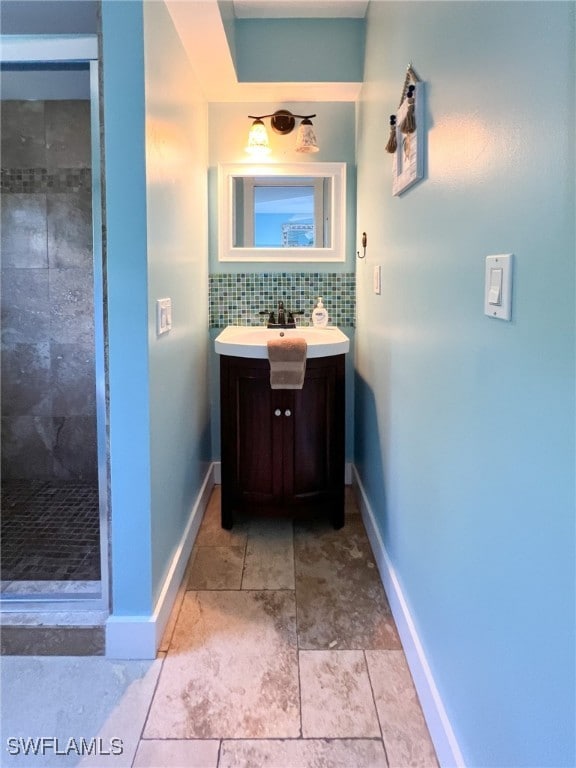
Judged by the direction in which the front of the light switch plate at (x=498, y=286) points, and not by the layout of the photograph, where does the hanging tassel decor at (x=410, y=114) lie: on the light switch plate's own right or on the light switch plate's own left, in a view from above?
on the light switch plate's own right

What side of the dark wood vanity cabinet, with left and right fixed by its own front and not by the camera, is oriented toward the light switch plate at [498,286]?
front

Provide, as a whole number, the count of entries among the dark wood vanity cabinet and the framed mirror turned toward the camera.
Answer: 2

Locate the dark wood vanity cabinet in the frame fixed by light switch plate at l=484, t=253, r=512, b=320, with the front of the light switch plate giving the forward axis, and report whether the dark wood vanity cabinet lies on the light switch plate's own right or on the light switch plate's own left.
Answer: on the light switch plate's own right

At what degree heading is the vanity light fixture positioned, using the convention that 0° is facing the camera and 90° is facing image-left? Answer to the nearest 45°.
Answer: approximately 0°

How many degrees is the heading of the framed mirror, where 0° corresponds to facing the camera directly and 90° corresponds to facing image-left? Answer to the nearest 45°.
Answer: approximately 0°

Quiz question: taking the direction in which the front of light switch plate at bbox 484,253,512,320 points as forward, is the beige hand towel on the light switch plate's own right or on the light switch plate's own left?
on the light switch plate's own right
